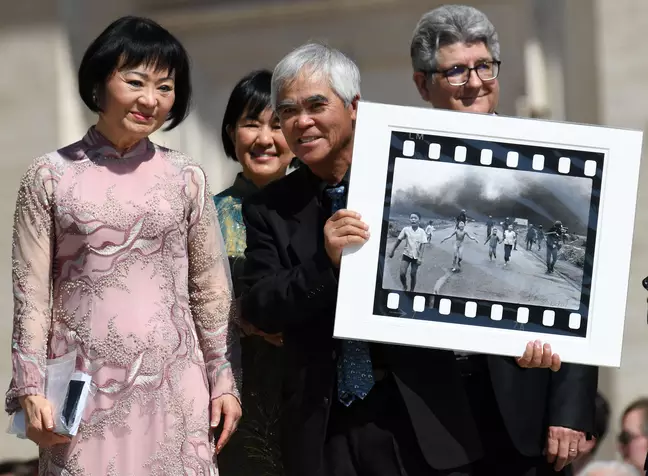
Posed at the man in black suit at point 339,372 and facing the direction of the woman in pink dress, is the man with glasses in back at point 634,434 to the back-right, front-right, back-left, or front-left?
back-right

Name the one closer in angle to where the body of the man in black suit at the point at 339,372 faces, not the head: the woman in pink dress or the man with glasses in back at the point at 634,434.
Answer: the woman in pink dress

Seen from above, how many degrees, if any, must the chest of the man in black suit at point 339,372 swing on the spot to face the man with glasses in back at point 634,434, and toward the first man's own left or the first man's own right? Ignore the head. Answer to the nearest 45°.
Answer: approximately 135° to the first man's own left

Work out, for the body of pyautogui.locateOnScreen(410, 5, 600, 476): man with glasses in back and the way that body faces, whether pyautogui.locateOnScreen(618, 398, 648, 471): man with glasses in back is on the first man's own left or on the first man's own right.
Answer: on the first man's own left

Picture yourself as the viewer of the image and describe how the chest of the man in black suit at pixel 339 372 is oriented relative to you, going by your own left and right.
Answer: facing the viewer

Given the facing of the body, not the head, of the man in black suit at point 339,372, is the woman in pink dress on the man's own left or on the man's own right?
on the man's own right
